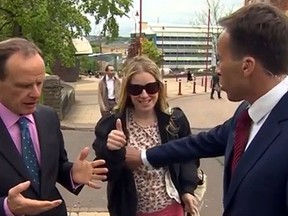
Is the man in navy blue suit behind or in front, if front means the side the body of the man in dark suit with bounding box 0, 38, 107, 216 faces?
in front

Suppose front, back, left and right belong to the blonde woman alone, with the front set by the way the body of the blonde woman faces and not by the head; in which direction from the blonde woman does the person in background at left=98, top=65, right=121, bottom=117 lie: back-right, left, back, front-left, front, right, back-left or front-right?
back

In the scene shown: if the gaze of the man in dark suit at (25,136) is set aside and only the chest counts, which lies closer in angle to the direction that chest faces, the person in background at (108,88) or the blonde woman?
the blonde woman

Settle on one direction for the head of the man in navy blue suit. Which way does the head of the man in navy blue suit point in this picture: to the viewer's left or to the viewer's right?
to the viewer's left

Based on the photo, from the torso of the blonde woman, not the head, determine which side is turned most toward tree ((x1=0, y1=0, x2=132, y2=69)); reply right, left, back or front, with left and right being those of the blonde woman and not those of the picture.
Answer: back

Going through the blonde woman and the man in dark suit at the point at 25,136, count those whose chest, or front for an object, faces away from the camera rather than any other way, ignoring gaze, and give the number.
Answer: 0

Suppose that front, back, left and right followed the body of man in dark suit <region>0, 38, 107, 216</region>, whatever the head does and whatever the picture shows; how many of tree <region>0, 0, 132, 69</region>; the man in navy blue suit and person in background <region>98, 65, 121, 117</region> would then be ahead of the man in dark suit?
1

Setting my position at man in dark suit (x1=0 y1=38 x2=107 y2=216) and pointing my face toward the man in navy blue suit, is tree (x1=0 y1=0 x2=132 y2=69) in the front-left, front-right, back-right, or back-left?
back-left

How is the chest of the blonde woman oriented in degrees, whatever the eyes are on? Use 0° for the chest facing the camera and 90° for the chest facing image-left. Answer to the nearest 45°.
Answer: approximately 0°

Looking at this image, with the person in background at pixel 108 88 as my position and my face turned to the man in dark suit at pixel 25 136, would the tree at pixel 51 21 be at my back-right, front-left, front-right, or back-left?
back-right

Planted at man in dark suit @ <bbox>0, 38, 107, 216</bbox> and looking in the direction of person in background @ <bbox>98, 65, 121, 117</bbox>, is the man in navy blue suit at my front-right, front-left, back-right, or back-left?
back-right

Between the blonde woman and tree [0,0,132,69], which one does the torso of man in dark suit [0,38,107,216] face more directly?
the blonde woman

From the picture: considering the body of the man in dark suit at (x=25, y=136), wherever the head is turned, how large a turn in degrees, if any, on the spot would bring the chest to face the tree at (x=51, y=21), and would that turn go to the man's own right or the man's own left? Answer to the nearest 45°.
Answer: approximately 135° to the man's own left

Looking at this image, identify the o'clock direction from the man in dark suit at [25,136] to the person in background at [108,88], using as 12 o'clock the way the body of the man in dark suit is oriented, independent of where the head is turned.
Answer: The person in background is roughly at 8 o'clock from the man in dark suit.

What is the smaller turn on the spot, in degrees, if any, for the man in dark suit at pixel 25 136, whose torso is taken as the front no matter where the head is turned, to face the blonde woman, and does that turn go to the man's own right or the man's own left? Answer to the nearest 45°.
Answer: approximately 90° to the man's own left
